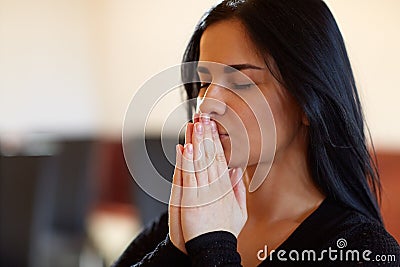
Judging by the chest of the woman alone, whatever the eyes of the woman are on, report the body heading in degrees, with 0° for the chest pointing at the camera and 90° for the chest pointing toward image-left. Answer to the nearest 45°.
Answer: approximately 45°

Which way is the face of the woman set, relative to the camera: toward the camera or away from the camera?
toward the camera
